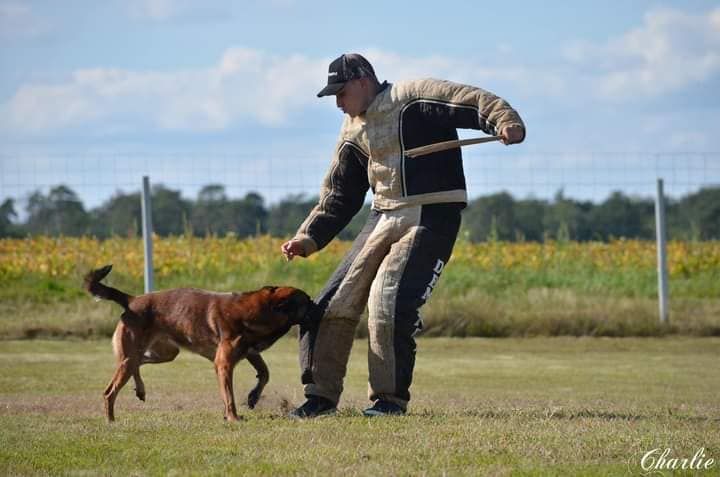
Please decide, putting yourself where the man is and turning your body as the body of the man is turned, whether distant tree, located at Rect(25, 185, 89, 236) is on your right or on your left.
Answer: on your right

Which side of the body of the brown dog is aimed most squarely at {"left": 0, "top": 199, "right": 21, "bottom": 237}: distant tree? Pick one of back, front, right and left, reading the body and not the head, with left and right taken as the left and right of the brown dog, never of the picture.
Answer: left

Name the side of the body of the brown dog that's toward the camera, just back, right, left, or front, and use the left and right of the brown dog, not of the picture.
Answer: right

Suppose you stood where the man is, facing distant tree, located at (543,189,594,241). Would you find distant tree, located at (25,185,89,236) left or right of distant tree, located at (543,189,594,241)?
left

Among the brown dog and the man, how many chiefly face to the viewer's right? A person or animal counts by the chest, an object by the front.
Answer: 1

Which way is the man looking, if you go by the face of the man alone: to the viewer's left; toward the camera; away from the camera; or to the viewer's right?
to the viewer's left

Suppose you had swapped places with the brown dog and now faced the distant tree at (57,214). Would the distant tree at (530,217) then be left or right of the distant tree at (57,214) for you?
right

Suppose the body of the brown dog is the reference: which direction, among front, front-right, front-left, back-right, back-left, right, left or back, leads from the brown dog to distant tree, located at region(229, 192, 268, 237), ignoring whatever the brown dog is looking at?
left

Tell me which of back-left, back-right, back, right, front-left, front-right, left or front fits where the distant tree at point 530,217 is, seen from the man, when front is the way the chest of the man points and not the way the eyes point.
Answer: back-right

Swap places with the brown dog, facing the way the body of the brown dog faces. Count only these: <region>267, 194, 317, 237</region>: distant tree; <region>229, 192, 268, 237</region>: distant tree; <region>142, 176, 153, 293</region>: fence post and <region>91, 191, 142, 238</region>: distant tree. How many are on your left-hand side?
4

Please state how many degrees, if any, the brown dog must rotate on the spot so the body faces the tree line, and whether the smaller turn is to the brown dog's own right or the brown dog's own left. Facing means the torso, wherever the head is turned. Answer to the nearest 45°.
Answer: approximately 90° to the brown dog's own left

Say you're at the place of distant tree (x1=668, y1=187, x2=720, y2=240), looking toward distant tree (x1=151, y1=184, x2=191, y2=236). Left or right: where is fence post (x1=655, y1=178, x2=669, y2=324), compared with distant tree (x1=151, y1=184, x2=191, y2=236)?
left

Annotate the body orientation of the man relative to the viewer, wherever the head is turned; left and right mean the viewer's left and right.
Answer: facing the viewer and to the left of the viewer
